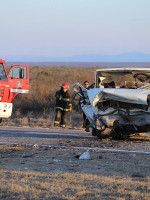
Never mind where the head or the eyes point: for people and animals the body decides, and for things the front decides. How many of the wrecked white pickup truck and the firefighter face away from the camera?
0

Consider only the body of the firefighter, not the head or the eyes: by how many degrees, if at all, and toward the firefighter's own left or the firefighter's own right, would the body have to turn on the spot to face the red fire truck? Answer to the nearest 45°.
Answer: approximately 90° to the firefighter's own right

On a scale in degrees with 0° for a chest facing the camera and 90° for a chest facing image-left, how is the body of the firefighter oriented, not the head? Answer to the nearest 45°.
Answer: approximately 315°
